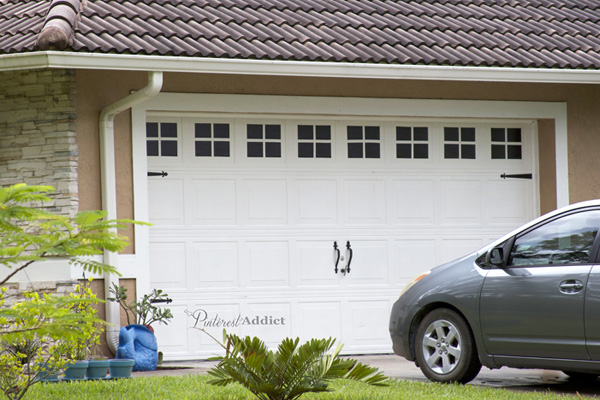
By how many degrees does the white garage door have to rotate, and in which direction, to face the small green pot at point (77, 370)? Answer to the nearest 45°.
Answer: approximately 45° to its right

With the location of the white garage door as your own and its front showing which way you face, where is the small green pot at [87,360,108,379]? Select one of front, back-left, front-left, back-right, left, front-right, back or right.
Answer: front-right

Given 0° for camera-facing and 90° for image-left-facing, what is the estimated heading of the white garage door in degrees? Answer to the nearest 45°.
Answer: approximately 0°

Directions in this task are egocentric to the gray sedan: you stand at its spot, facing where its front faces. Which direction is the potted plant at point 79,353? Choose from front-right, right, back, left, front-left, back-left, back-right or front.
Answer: front-left

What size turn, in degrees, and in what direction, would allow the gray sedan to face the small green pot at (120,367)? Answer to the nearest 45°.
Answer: approximately 45° to its left

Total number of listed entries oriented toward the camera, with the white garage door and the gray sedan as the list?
1

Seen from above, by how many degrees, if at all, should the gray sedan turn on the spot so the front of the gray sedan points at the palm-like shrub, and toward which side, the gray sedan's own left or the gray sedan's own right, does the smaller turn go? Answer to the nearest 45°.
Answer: approximately 90° to the gray sedan's own left

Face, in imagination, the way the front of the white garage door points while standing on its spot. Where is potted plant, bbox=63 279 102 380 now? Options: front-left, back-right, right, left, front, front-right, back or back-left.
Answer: front-right

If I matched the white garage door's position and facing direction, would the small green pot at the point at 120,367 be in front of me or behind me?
in front

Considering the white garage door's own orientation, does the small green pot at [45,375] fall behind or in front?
in front

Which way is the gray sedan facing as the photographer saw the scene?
facing away from the viewer and to the left of the viewer

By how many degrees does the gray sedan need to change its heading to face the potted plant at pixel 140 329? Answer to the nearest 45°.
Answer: approximately 45° to its left

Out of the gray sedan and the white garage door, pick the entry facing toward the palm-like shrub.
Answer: the white garage door

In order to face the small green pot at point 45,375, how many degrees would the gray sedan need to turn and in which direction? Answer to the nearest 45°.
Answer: approximately 45° to its left
